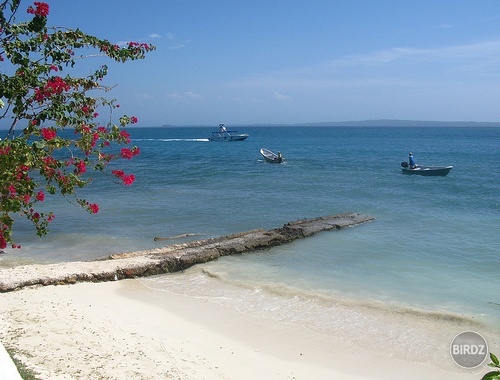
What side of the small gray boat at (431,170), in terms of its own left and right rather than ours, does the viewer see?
right

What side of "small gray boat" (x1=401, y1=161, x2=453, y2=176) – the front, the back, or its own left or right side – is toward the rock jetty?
right
